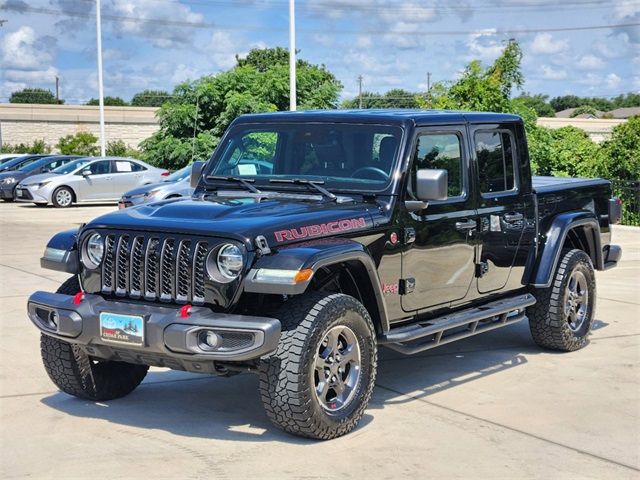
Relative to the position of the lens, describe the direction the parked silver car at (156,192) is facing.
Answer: facing the viewer and to the left of the viewer

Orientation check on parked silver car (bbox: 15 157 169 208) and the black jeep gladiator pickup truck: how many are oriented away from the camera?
0

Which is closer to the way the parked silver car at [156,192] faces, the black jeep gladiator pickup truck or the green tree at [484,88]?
the black jeep gladiator pickup truck

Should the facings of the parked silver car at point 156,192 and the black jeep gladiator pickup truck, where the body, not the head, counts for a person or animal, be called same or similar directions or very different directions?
same or similar directions

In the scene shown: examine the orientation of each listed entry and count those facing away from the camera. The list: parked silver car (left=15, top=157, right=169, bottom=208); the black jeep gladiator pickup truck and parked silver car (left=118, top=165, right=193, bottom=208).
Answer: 0

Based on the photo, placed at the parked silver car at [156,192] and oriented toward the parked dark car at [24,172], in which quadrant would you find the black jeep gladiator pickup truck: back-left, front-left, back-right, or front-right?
back-left

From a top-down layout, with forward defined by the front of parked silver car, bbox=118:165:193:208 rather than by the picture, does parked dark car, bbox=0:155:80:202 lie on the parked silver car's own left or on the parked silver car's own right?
on the parked silver car's own right

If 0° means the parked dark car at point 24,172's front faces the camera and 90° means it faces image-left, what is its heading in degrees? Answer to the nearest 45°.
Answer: approximately 45°

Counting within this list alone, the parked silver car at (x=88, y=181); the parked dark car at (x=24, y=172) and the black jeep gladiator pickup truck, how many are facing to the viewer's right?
0

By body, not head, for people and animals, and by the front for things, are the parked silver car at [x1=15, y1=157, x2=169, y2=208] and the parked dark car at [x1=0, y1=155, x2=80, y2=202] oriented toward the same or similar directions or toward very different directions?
same or similar directions
